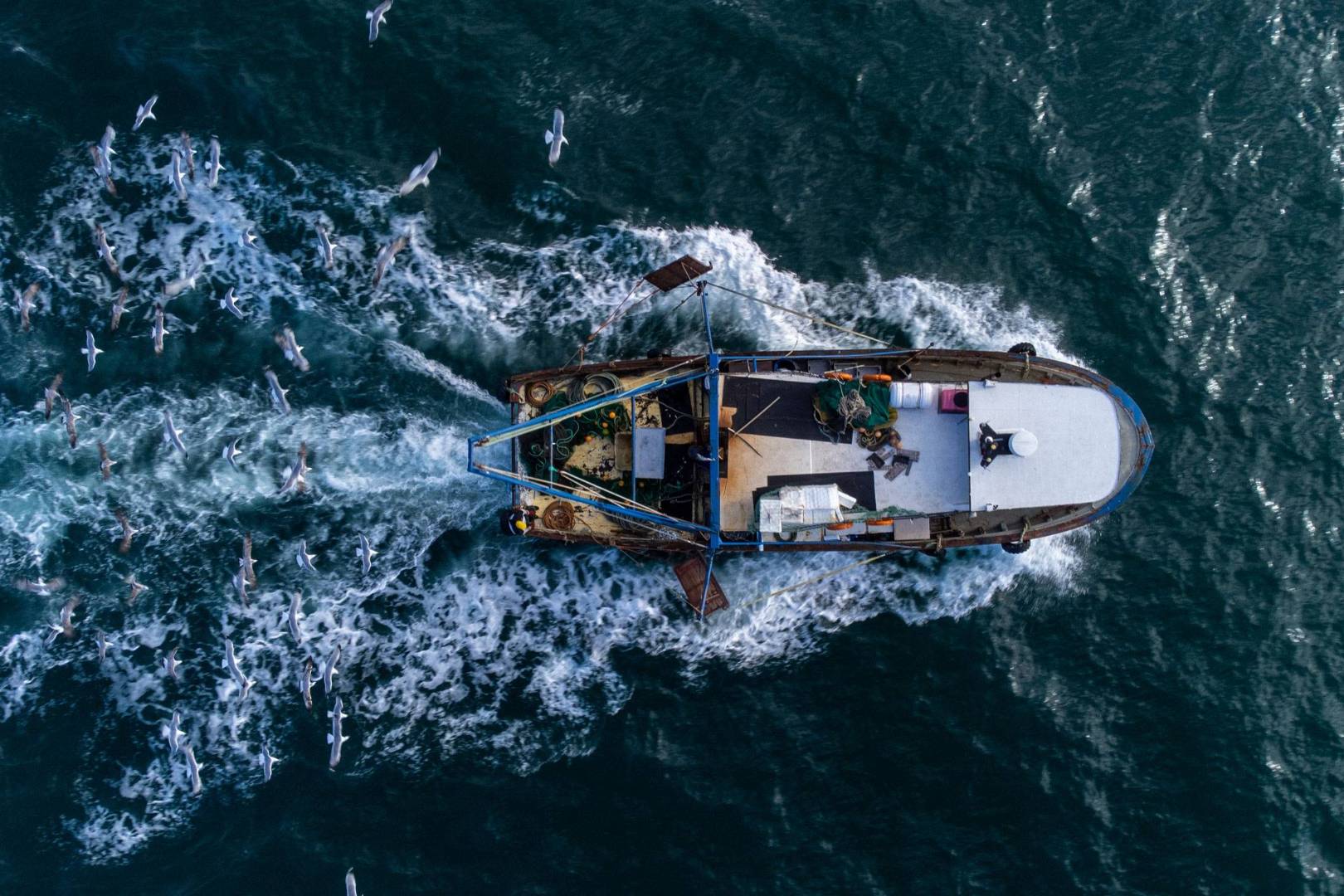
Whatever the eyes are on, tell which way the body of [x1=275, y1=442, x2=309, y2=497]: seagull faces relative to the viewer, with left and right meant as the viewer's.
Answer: facing to the right of the viewer
